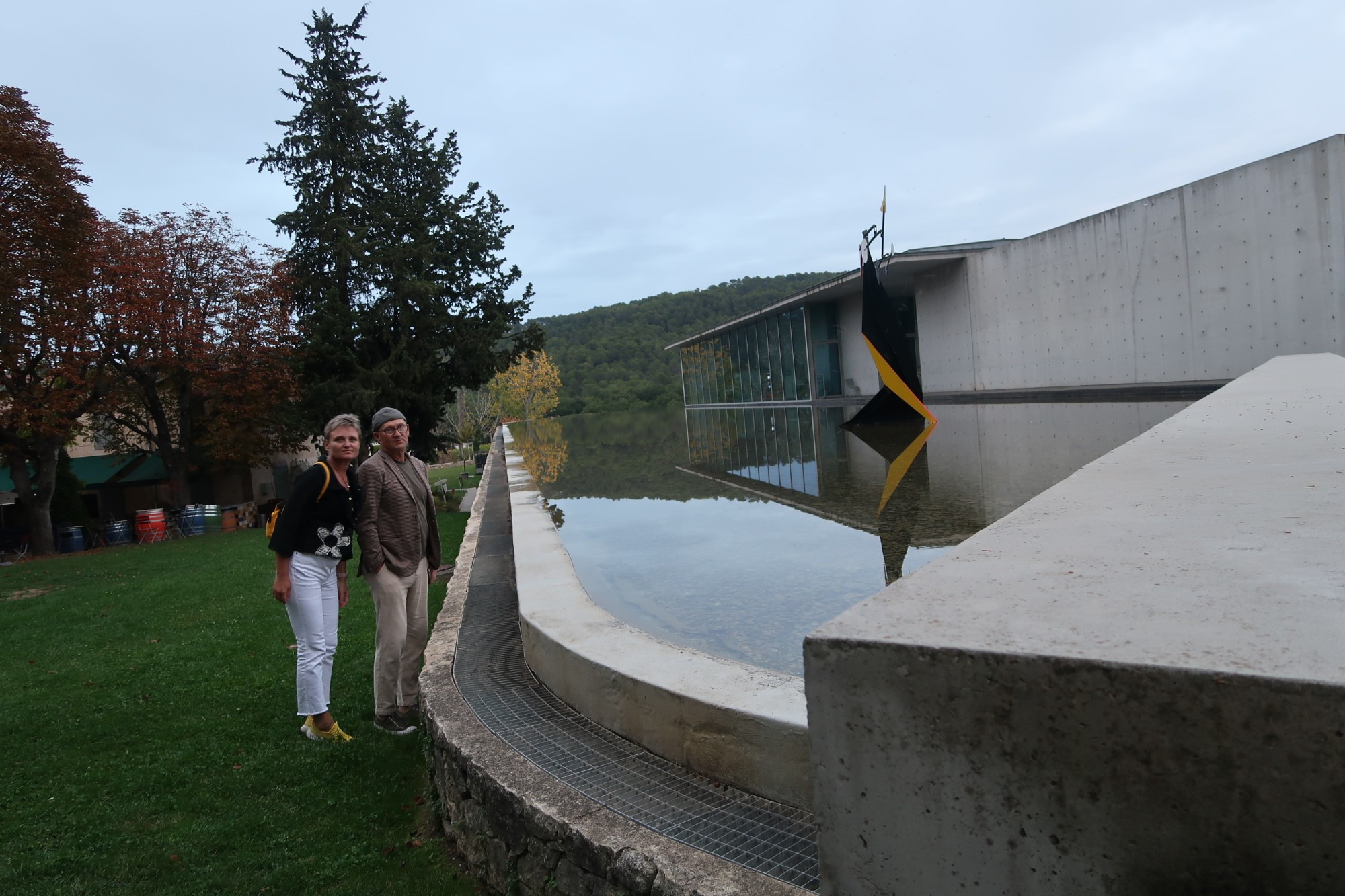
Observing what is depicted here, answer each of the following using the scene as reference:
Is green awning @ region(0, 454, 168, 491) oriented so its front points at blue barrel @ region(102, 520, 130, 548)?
yes

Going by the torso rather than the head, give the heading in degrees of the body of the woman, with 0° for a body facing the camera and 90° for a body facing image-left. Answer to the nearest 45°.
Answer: approximately 315°

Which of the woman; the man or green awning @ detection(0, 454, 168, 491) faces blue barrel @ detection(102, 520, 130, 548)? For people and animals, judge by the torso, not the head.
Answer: the green awning

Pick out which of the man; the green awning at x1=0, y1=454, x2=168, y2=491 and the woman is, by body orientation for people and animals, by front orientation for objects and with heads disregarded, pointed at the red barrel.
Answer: the green awning

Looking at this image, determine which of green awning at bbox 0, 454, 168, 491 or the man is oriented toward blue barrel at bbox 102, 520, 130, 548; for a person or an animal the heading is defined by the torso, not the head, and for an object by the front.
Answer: the green awning
